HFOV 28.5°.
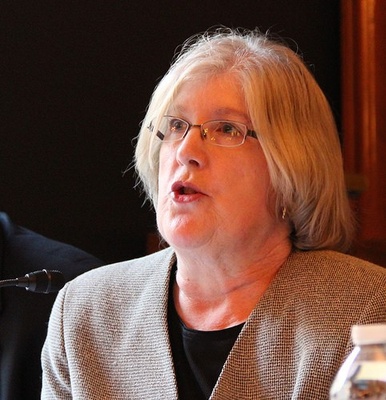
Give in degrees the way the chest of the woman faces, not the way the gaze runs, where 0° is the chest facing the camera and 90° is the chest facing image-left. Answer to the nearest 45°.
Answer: approximately 45°

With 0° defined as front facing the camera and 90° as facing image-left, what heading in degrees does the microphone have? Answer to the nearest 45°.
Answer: approximately 270°

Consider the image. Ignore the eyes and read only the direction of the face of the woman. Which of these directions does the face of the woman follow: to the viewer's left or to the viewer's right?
to the viewer's left

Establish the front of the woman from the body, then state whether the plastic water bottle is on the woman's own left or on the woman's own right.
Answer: on the woman's own left

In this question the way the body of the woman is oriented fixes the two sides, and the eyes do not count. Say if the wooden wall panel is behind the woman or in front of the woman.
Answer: behind

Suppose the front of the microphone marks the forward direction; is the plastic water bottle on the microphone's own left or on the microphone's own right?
on the microphone's own right

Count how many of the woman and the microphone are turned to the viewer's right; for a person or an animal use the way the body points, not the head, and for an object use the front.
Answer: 1
